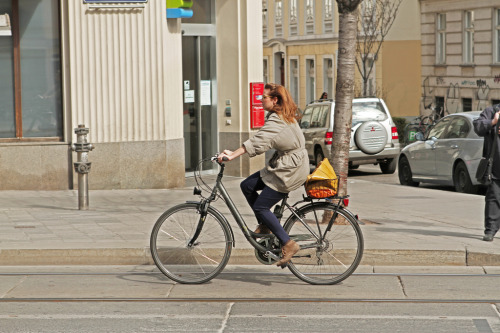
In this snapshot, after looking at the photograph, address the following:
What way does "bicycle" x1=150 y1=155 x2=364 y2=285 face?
to the viewer's left

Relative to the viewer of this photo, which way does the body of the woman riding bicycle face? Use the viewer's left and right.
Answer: facing to the left of the viewer

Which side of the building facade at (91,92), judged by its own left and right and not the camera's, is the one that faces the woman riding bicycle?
front

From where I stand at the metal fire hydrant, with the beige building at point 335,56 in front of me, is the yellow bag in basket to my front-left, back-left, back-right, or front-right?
back-right

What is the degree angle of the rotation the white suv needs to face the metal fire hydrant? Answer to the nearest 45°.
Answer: approximately 135° to its left

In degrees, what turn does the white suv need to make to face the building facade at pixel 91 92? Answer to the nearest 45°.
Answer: approximately 90° to its left

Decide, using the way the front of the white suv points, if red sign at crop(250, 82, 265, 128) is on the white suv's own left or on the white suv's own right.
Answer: on the white suv's own left

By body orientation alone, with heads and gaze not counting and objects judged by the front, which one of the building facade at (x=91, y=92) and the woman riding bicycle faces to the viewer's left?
the woman riding bicycle

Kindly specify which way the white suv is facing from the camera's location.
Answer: facing away from the viewer and to the left of the viewer

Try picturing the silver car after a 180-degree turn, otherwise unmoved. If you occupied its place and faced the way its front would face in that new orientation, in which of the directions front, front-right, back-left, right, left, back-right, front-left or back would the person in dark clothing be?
front-right

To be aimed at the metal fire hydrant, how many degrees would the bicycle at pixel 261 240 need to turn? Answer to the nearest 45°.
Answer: approximately 45° to its right

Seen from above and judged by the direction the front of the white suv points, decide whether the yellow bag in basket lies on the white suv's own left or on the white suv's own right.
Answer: on the white suv's own left

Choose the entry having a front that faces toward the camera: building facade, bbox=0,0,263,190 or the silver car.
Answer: the building facade

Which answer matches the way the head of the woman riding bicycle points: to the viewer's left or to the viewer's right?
to the viewer's left

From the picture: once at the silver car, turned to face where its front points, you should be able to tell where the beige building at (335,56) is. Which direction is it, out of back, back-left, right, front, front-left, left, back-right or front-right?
front-right

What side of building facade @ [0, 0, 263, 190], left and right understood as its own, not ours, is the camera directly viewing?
front
